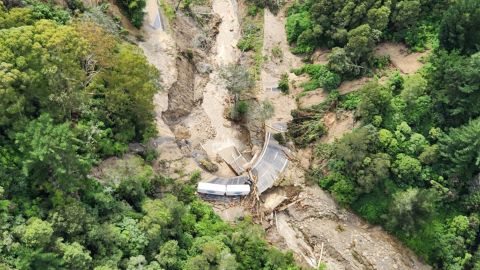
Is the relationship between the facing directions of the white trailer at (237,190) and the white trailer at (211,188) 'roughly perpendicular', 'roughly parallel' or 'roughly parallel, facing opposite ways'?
roughly parallel
